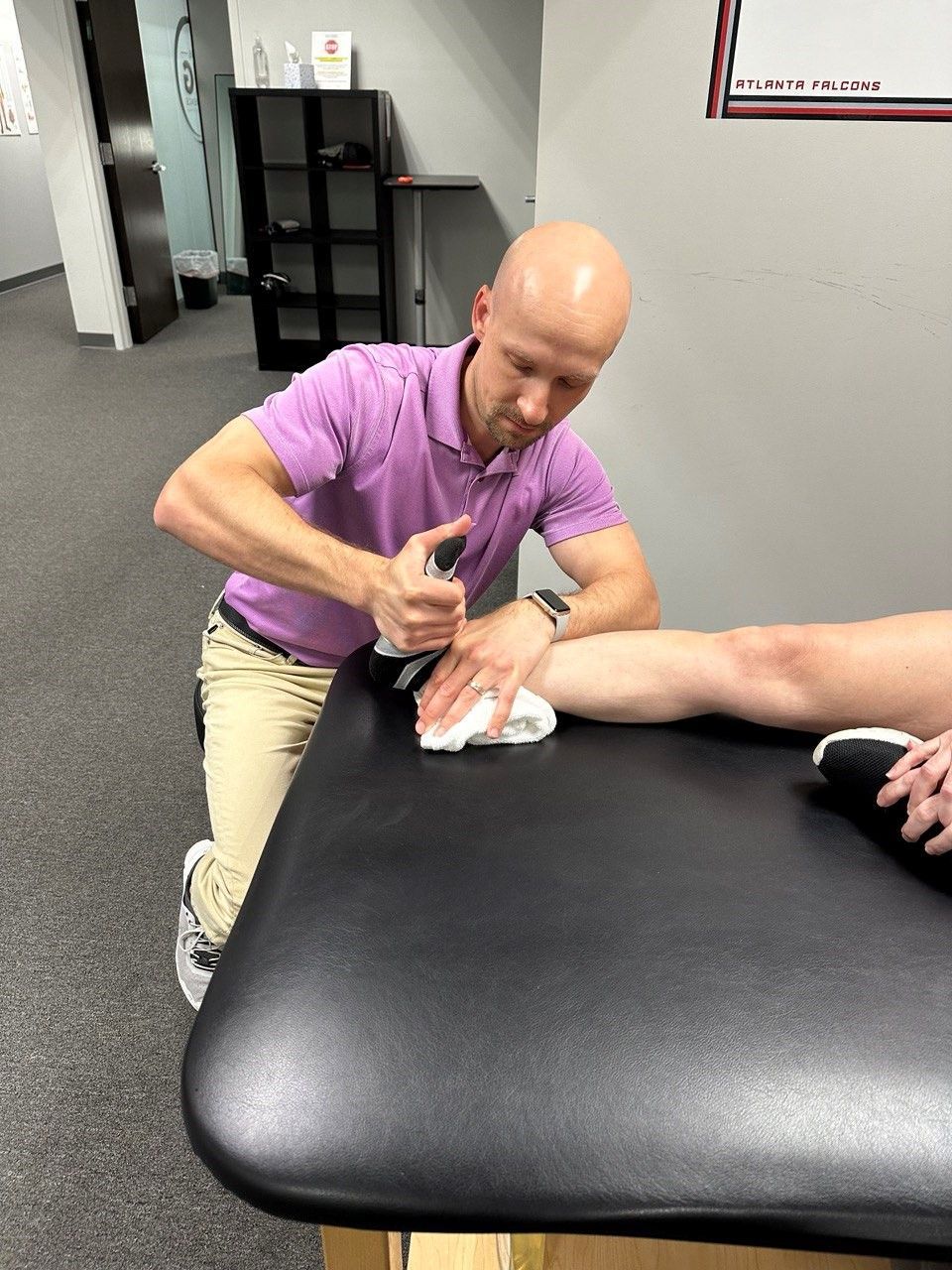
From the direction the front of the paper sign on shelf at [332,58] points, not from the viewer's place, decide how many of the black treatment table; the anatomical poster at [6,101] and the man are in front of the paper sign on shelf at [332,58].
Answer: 2

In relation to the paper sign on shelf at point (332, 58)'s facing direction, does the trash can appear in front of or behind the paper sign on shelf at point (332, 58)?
behind

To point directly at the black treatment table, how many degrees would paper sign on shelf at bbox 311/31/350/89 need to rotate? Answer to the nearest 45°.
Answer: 0° — it already faces it

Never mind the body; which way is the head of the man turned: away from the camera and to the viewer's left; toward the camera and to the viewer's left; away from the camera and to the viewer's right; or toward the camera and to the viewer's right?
toward the camera and to the viewer's right

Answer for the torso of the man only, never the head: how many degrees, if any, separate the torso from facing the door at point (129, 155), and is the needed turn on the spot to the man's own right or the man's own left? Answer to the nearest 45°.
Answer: approximately 135° to the man's own left

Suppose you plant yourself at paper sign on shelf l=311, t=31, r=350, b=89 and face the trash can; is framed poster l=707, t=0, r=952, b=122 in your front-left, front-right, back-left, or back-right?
back-left

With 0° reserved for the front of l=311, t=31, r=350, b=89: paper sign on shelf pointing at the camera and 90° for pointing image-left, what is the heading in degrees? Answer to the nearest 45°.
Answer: approximately 0°

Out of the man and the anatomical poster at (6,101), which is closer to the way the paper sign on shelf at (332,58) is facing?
the man

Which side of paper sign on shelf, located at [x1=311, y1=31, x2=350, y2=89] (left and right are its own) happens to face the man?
front

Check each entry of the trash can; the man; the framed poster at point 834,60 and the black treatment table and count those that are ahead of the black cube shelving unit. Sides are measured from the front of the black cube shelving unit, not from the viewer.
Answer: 3

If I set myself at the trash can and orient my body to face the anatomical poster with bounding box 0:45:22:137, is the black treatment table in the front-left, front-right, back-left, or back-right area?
back-left

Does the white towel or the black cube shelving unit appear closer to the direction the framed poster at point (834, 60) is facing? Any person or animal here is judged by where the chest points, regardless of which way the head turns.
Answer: the white towel

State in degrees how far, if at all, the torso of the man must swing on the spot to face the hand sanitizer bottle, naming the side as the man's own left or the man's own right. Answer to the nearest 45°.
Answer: approximately 135° to the man's own left

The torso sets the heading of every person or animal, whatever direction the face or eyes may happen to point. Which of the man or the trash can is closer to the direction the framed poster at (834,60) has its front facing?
the man

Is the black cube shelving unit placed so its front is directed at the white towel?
yes
